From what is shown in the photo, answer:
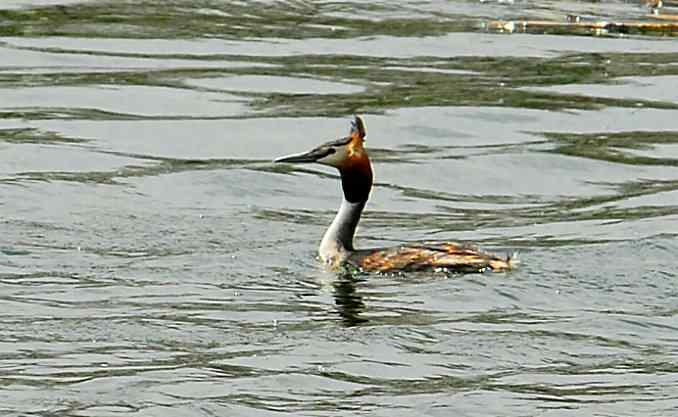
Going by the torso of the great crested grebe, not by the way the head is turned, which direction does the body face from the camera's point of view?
to the viewer's left

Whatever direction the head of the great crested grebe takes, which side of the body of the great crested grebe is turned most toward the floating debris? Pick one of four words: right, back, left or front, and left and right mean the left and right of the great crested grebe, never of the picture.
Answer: right
